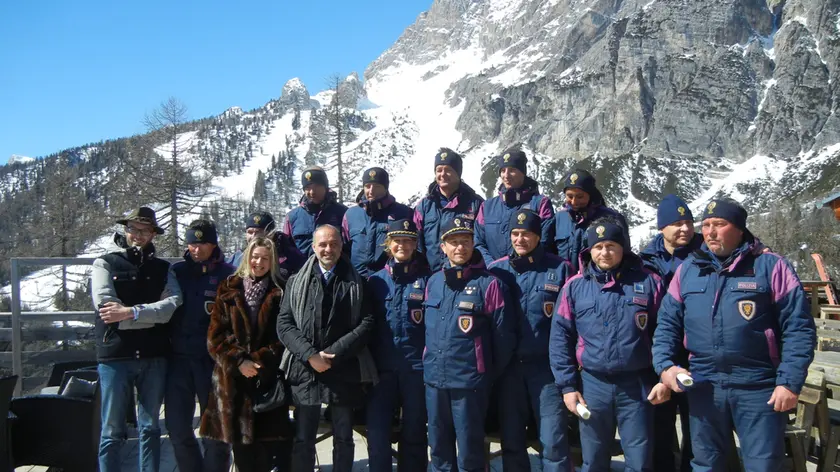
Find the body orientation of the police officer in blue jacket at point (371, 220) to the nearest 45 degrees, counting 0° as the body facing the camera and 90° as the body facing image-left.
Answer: approximately 0°

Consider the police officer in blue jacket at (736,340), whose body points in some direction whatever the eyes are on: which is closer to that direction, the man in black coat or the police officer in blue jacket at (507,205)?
the man in black coat

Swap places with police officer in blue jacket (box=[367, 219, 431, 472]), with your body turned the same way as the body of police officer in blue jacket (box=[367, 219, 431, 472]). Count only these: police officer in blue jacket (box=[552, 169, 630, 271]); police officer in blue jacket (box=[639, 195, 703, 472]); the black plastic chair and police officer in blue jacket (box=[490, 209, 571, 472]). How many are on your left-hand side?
3

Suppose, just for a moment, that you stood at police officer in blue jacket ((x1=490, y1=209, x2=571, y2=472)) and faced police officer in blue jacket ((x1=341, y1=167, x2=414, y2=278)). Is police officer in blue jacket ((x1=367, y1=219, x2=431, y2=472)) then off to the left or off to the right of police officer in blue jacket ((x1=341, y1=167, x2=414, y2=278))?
left

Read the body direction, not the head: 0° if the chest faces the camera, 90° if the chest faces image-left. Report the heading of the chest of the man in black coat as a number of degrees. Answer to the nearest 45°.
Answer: approximately 0°

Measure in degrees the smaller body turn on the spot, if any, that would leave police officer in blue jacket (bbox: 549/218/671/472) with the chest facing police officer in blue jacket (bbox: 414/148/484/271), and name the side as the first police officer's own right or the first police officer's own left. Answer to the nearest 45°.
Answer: approximately 135° to the first police officer's own right

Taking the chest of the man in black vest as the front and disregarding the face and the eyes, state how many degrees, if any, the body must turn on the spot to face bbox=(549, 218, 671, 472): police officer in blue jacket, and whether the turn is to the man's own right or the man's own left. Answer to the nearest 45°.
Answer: approximately 45° to the man's own left

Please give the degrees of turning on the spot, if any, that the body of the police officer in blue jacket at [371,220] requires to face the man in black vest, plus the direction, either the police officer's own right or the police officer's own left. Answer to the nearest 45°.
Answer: approximately 45° to the police officer's own right

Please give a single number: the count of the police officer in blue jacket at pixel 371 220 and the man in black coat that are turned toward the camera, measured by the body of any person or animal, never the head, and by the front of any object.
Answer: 2
